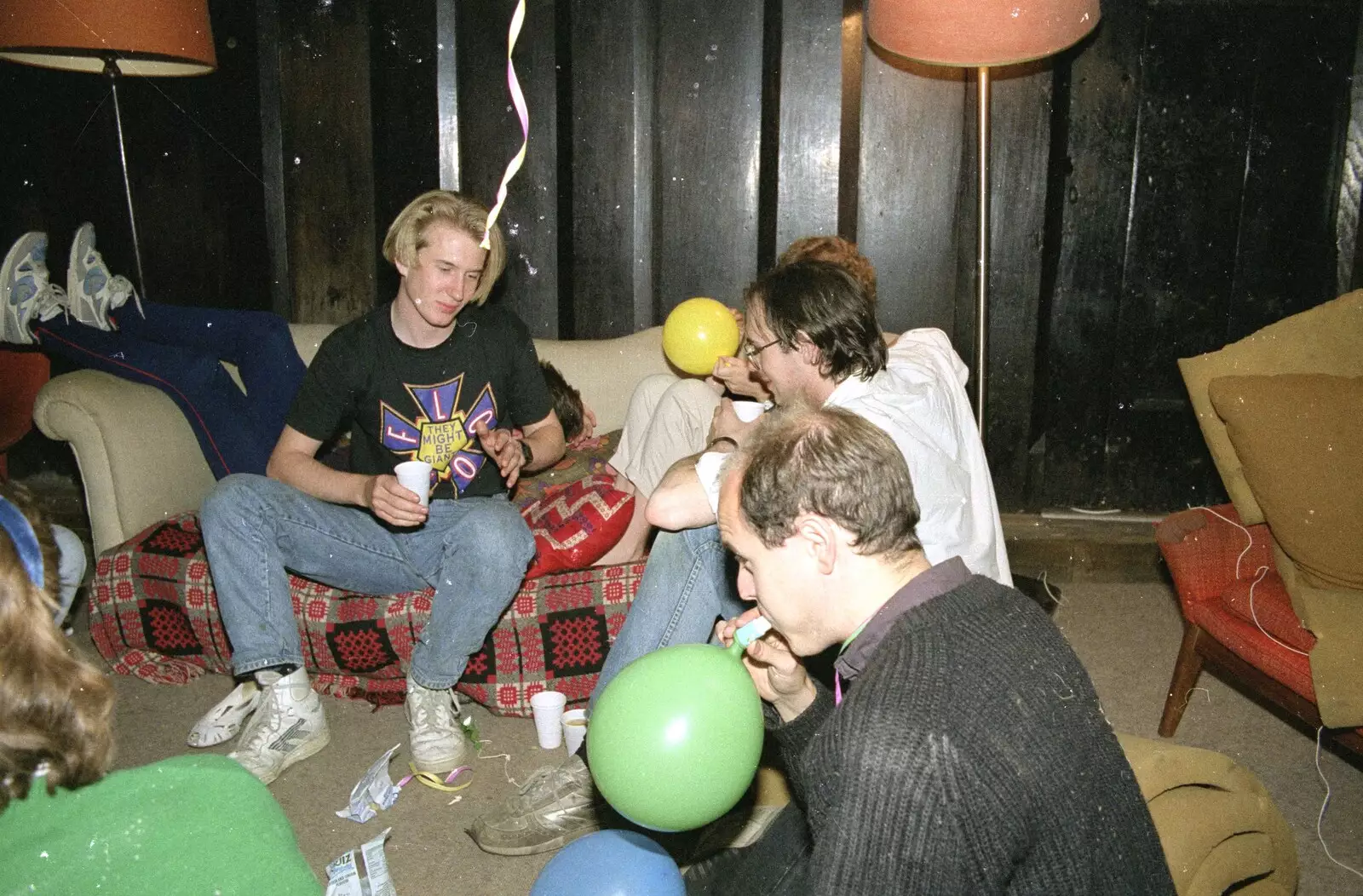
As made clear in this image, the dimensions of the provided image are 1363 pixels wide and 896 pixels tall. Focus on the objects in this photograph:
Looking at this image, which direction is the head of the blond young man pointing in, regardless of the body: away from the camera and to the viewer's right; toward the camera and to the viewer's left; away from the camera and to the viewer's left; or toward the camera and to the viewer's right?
toward the camera and to the viewer's right

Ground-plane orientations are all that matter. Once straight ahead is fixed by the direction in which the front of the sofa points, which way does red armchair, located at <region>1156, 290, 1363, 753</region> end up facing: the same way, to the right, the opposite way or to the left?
to the right

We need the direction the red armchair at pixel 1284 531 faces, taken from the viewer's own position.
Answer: facing the viewer and to the left of the viewer

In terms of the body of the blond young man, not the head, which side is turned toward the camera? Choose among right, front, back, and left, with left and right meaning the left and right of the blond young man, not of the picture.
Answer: front

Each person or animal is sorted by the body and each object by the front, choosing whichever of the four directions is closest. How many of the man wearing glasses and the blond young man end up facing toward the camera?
1

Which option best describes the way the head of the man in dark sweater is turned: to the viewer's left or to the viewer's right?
to the viewer's left

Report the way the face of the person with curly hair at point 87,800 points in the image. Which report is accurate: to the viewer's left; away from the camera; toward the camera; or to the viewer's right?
away from the camera

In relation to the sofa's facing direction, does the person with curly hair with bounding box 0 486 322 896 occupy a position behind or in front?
in front

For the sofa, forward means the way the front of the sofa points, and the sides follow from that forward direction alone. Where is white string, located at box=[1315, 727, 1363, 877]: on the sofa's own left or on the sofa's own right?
on the sofa's own left

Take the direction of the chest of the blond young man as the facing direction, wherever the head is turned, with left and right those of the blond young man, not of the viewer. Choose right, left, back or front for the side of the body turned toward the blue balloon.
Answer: front

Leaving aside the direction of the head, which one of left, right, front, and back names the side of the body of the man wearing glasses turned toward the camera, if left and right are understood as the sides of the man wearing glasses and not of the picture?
left

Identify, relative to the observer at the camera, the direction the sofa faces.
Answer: facing the viewer

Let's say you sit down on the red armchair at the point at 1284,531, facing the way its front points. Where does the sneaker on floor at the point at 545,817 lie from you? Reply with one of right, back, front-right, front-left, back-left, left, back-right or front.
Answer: front

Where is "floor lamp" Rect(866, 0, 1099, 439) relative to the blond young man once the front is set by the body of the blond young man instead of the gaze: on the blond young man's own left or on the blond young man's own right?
on the blond young man's own left
